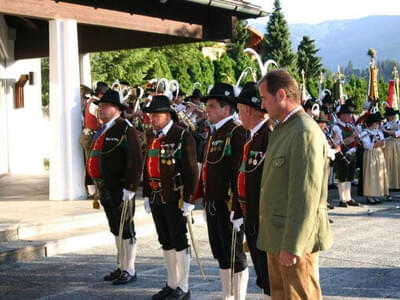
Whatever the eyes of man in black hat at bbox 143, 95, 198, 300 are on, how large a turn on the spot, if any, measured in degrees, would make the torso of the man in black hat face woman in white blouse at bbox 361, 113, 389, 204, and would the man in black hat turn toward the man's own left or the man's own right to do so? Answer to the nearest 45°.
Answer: approximately 180°

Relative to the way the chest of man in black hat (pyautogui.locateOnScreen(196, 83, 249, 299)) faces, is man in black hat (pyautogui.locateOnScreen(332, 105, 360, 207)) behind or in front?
behind

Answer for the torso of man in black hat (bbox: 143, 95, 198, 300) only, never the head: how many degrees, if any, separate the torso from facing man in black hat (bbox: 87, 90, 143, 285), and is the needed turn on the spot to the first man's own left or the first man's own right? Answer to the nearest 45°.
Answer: approximately 90° to the first man's own right

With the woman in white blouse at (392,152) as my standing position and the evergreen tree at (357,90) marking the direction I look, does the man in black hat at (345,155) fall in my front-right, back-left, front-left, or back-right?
back-left

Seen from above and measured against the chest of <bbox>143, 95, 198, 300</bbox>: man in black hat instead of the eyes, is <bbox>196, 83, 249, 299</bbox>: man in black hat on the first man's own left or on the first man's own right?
on the first man's own left

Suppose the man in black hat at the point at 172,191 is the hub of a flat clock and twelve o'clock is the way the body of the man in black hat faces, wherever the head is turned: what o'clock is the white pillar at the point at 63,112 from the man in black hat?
The white pillar is roughly at 4 o'clock from the man in black hat.

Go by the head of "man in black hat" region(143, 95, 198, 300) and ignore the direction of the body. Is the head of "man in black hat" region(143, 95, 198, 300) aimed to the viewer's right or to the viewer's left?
to the viewer's left

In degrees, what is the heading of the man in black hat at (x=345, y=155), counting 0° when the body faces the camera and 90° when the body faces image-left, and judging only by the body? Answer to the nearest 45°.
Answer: approximately 315°

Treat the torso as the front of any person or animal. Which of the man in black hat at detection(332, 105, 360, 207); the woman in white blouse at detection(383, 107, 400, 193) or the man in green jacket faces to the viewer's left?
the man in green jacket

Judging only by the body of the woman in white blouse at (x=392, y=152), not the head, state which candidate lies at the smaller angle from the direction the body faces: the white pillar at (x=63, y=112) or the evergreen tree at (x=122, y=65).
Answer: the white pillar
